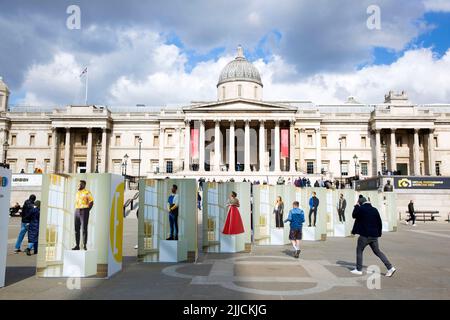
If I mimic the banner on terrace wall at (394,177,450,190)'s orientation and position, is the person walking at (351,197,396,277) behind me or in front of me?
in front

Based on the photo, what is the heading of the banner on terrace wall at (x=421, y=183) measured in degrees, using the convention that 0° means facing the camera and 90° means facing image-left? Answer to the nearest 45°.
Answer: approximately 0°
